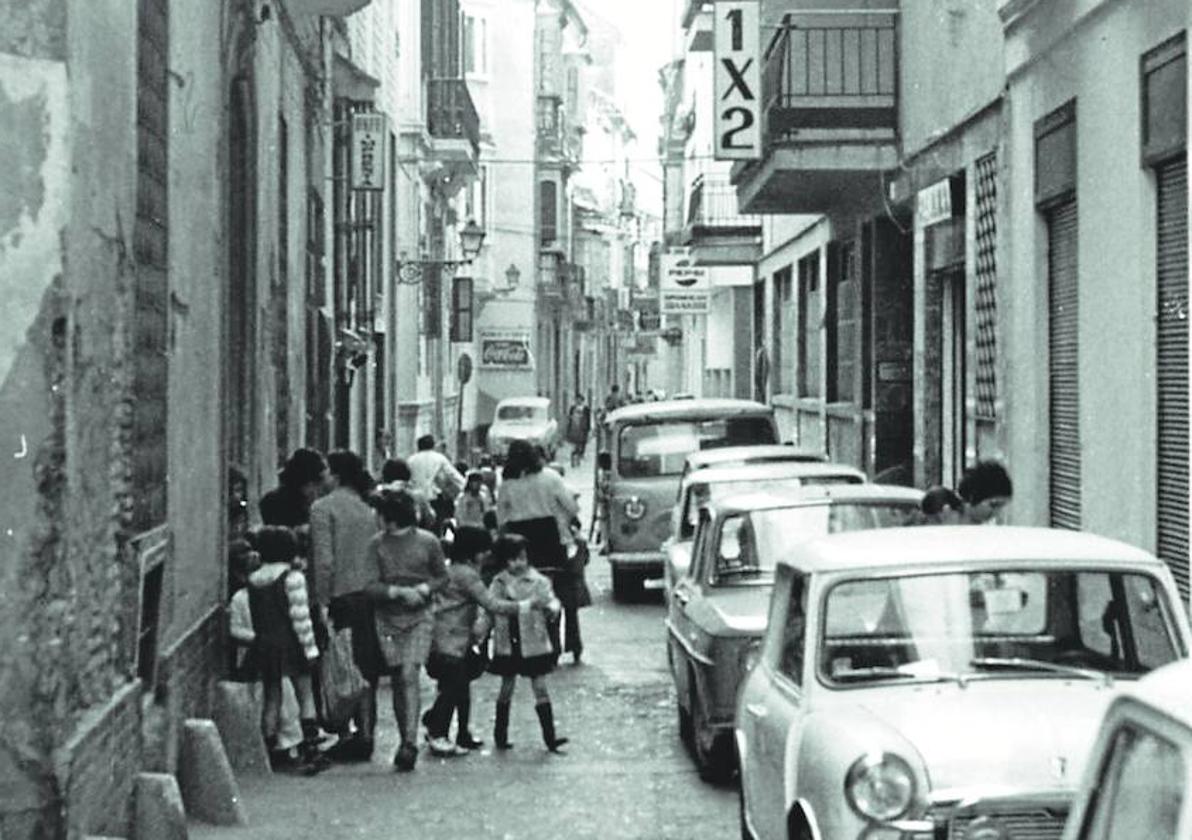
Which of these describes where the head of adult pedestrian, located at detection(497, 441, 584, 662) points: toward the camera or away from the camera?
away from the camera

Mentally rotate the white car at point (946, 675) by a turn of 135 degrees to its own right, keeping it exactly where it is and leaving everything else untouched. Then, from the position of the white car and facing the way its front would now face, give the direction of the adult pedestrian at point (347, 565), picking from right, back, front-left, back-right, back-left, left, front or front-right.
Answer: front-right

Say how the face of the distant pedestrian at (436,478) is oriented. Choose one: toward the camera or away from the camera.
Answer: away from the camera

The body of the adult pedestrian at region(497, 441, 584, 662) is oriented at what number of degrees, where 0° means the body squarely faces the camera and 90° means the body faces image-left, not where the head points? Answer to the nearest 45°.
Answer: approximately 180°

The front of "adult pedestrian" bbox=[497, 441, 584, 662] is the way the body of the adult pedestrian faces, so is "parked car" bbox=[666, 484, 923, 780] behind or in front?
behind

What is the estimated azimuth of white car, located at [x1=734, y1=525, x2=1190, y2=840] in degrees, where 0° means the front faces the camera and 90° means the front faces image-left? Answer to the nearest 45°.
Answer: approximately 315°

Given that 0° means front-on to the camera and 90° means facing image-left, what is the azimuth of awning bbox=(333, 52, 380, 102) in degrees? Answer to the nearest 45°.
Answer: approximately 270°

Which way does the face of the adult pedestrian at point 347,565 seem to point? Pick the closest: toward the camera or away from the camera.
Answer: away from the camera
